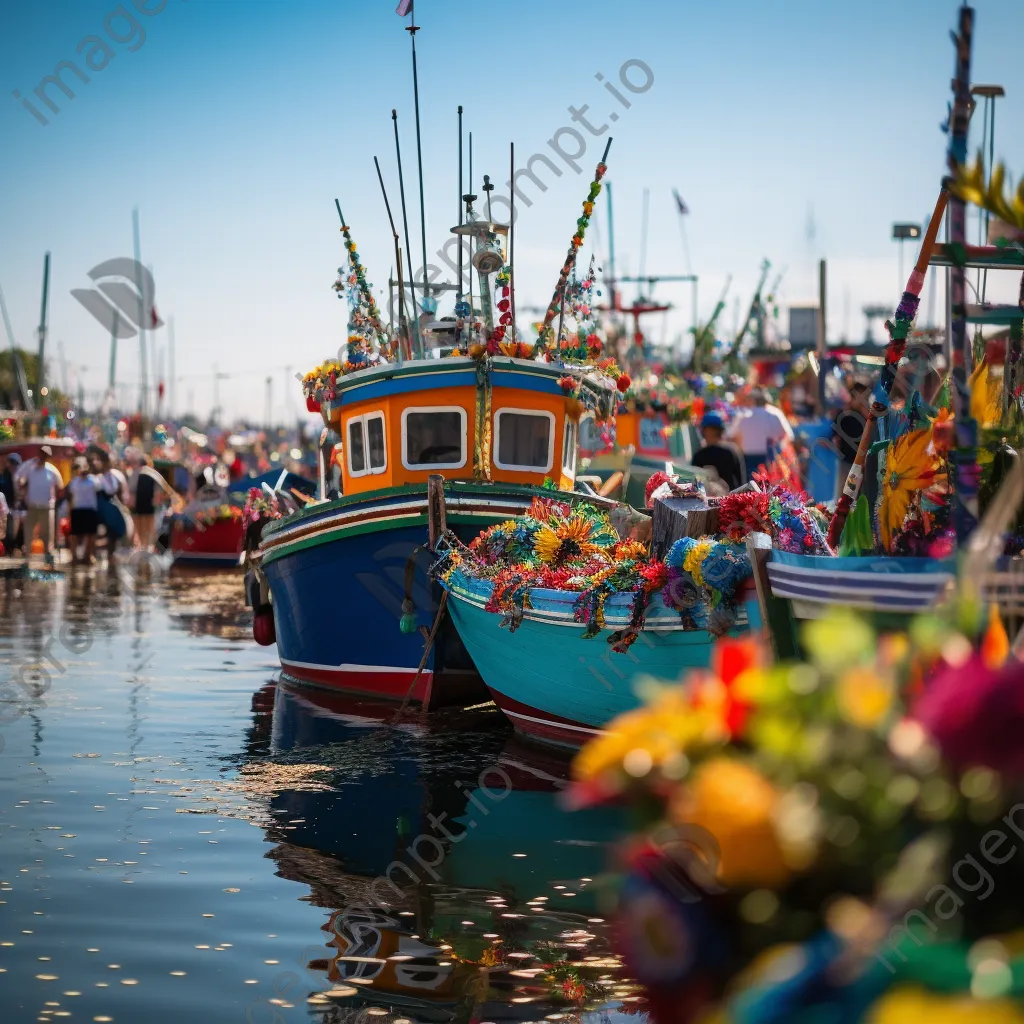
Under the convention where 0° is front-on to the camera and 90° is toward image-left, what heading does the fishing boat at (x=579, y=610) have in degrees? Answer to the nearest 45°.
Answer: approximately 45°

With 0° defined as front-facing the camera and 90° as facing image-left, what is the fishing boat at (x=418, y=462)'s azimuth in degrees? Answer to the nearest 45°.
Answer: approximately 0°

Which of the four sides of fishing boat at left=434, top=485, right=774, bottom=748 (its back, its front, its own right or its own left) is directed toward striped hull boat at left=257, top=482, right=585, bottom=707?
right

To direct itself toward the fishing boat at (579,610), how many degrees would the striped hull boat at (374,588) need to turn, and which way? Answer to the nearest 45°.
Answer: approximately 45° to its left

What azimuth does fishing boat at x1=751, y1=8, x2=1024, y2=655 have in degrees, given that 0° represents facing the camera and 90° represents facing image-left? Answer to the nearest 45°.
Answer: approximately 90°

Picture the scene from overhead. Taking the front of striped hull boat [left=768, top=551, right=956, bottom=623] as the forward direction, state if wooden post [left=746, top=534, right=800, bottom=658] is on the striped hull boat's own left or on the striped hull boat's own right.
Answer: on the striped hull boat's own left

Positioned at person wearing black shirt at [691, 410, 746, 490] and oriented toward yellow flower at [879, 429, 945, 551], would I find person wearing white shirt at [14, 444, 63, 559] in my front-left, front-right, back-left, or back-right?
back-right

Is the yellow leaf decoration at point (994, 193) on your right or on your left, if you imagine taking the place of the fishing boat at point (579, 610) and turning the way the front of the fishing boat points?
on your left
